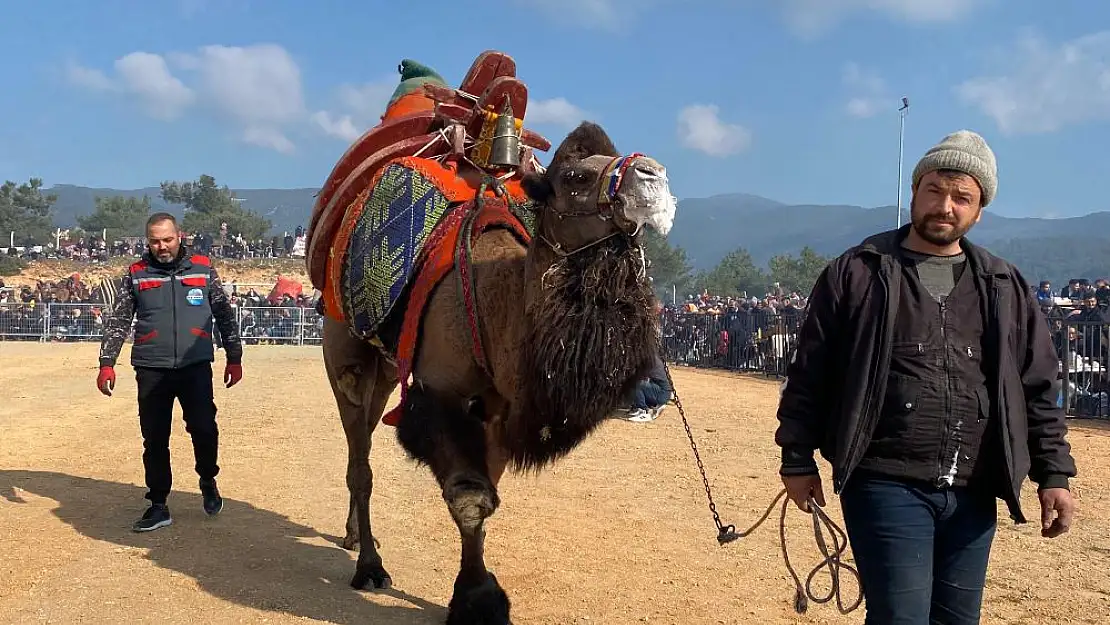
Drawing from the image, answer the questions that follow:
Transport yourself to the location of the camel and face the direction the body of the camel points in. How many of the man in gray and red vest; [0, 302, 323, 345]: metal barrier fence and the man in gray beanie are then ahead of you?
1

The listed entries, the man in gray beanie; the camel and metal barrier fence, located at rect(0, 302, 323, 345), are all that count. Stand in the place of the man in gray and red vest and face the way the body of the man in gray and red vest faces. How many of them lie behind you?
1

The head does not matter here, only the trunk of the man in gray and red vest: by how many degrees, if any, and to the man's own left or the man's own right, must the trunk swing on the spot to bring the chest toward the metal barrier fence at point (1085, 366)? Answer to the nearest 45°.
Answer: approximately 90° to the man's own left

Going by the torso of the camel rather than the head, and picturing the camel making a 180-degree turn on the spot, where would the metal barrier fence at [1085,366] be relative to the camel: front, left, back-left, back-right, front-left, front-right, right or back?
right

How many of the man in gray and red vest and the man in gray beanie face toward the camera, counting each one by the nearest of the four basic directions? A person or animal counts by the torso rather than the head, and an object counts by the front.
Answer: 2

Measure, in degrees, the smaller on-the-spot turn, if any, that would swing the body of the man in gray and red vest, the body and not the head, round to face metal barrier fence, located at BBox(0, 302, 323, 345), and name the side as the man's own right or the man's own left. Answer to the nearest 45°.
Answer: approximately 180°

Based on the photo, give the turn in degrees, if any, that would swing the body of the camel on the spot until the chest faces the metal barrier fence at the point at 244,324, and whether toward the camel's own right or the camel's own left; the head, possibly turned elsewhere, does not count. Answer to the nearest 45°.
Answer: approximately 135° to the camel's own left

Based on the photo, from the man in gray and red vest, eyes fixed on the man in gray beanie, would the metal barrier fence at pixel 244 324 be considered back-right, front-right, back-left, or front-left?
back-left

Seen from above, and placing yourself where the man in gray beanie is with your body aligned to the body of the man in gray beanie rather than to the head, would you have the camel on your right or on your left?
on your right

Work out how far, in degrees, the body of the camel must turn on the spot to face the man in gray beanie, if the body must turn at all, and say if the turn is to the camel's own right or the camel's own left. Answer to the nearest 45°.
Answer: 0° — it already faces them
